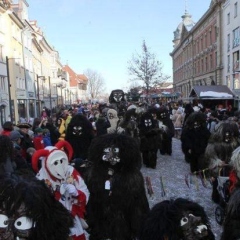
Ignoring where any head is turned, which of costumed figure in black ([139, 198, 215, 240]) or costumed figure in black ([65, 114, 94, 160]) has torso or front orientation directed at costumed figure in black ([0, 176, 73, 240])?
costumed figure in black ([65, 114, 94, 160])

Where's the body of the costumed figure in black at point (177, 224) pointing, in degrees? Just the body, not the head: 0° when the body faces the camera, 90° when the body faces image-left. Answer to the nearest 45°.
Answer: approximately 315°

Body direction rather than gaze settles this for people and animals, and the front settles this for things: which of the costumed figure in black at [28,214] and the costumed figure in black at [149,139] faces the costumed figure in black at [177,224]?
the costumed figure in black at [149,139]

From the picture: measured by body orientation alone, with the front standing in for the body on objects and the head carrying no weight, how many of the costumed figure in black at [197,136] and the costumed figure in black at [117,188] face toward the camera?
2

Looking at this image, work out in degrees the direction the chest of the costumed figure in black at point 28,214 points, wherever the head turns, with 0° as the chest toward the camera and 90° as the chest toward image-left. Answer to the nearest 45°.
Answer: approximately 45°

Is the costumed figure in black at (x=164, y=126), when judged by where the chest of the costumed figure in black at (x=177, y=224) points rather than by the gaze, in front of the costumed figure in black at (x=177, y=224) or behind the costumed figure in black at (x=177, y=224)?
behind

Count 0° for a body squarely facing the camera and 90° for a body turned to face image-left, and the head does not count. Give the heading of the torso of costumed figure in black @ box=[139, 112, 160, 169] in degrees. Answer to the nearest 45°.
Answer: approximately 0°

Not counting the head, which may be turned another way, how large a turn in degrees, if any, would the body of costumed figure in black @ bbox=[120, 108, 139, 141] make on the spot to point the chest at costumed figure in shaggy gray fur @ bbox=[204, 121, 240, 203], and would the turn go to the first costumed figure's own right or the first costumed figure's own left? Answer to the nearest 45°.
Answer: approximately 45° to the first costumed figure's own left

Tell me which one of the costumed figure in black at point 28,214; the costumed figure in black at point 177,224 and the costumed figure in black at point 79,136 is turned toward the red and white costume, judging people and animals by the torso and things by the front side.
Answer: the costumed figure in black at point 79,136

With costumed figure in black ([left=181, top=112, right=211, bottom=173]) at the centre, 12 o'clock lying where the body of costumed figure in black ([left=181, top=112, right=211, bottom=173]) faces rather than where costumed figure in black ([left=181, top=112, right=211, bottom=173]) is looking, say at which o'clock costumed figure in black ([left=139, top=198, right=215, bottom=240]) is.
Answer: costumed figure in black ([left=139, top=198, right=215, bottom=240]) is roughly at 12 o'clock from costumed figure in black ([left=181, top=112, right=211, bottom=173]).

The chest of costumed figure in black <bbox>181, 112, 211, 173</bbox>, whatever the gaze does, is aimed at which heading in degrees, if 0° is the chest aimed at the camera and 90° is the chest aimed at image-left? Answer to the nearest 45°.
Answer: approximately 0°

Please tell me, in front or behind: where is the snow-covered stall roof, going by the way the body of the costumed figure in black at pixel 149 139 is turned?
behind
